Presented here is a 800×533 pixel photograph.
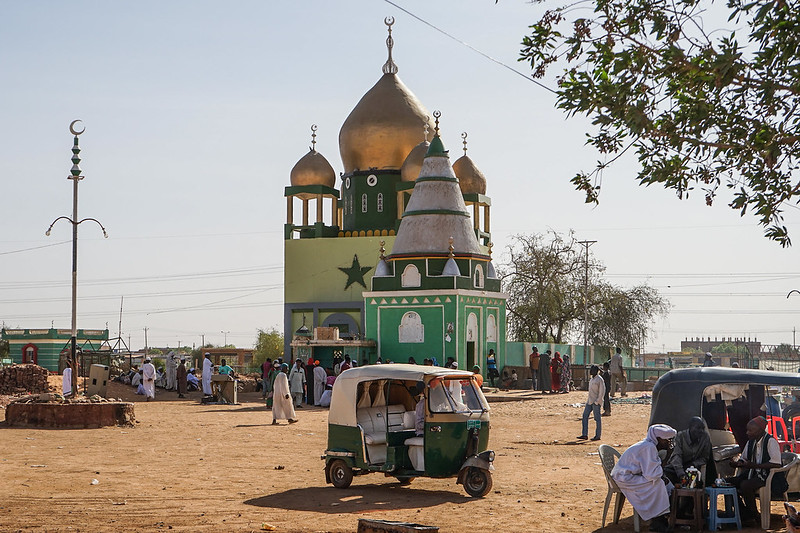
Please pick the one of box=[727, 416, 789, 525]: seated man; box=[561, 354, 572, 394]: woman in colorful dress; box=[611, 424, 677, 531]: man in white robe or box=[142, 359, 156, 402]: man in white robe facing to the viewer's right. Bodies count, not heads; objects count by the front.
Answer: box=[611, 424, 677, 531]: man in white robe

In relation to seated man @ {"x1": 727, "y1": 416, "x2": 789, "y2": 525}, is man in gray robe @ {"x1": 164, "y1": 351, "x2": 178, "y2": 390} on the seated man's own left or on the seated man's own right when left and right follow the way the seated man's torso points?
on the seated man's own right

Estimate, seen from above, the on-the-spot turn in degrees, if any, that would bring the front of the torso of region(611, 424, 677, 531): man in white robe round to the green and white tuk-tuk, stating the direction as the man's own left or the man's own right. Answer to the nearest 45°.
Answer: approximately 135° to the man's own left

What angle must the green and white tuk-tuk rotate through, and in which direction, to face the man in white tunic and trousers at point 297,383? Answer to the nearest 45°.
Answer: approximately 135° to its left

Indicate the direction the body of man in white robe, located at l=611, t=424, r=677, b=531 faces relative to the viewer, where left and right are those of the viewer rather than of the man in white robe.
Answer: facing to the right of the viewer

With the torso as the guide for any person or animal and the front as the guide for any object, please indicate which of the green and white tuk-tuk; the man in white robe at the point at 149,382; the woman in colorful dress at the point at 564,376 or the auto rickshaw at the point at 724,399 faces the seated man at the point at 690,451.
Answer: the green and white tuk-tuk

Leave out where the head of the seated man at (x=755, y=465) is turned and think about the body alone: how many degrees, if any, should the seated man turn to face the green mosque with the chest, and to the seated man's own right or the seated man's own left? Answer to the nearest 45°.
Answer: approximately 90° to the seated man's own right

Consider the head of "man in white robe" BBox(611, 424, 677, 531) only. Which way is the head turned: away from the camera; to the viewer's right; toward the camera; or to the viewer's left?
to the viewer's right

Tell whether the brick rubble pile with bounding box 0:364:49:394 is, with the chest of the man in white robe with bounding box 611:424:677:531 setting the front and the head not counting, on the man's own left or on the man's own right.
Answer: on the man's own left
